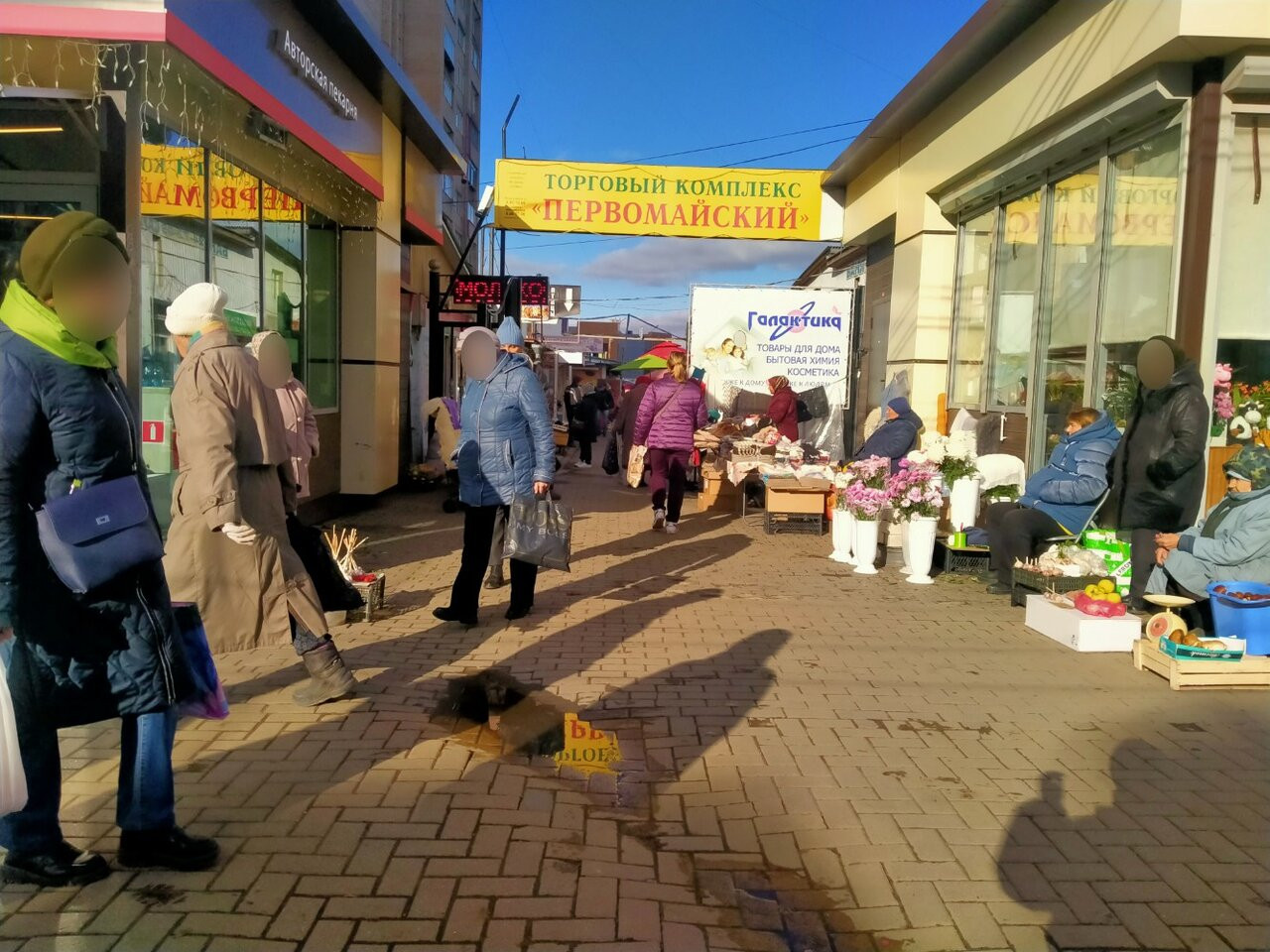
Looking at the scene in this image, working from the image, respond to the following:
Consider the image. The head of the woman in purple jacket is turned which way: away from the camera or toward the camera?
away from the camera

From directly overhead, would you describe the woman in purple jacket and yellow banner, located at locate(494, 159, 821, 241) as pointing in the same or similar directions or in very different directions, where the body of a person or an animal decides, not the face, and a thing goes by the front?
very different directions

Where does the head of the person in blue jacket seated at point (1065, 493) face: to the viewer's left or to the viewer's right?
to the viewer's left

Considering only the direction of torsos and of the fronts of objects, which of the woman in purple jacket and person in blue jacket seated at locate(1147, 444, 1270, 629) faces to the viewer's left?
the person in blue jacket seated

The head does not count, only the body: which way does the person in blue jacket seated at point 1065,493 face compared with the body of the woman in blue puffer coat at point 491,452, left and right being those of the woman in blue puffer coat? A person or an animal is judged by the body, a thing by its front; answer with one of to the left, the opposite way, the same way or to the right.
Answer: to the right

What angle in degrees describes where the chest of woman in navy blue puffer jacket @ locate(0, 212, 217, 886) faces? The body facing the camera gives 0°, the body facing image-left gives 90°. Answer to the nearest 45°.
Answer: approximately 315°

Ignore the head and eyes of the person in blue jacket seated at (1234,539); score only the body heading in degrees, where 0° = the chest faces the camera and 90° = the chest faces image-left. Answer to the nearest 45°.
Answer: approximately 90°

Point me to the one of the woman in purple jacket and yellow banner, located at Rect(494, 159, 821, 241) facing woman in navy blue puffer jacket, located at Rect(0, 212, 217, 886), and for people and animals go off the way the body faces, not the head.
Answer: the yellow banner

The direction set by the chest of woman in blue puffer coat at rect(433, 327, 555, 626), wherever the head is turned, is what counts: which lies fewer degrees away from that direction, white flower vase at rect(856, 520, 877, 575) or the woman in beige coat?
the woman in beige coat

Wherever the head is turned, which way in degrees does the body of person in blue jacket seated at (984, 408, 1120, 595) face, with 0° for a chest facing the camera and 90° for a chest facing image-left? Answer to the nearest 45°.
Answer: approximately 90°

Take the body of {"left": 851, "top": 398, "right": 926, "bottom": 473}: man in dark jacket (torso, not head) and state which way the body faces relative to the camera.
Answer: to the viewer's left

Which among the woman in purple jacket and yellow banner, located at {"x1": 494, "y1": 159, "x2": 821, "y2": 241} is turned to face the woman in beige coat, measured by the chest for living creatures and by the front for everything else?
the yellow banner

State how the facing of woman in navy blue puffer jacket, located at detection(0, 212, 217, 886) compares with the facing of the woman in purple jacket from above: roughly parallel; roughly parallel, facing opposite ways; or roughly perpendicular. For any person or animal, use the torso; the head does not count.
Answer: roughly perpendicular

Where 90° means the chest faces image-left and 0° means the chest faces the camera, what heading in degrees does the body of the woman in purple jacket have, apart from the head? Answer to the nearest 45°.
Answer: approximately 180°

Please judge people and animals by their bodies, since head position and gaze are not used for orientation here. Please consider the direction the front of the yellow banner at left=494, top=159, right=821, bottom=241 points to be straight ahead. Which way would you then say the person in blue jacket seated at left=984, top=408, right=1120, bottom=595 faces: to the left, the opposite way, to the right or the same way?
to the right

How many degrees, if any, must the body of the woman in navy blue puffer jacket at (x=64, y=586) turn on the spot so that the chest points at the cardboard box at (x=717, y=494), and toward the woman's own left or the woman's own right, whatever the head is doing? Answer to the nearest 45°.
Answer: approximately 90° to the woman's own left

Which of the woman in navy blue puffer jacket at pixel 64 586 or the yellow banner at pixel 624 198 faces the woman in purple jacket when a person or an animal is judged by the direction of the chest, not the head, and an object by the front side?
the yellow banner
